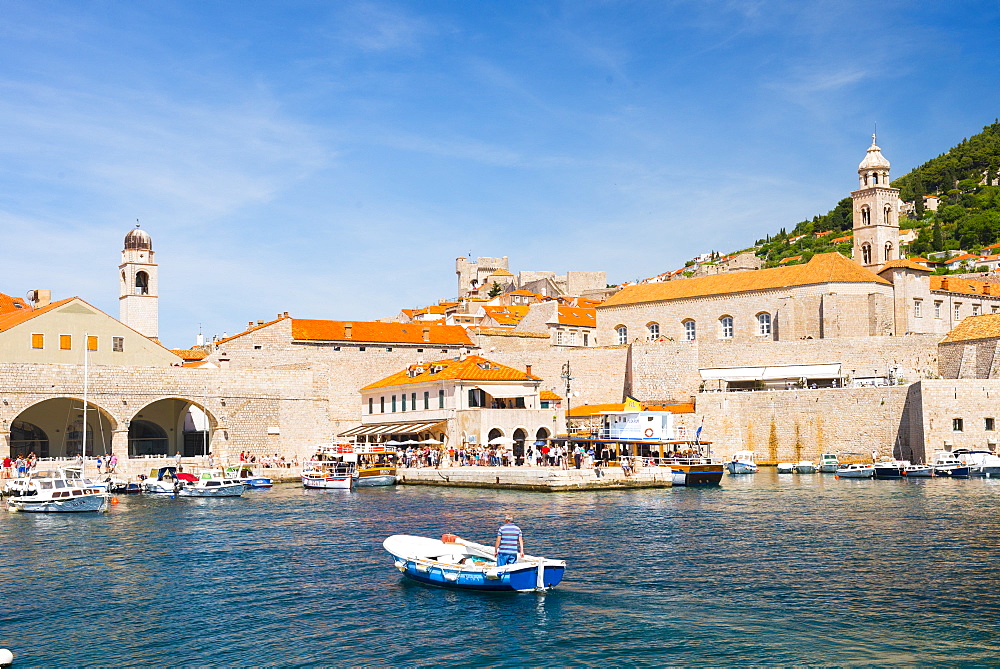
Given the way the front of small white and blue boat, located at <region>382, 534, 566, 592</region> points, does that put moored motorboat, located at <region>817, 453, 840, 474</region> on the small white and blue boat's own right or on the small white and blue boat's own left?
on the small white and blue boat's own right

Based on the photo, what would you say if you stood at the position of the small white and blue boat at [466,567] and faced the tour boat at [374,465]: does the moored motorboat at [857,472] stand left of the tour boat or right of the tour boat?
right

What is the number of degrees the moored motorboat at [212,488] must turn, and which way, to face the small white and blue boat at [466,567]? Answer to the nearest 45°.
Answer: approximately 90° to its right

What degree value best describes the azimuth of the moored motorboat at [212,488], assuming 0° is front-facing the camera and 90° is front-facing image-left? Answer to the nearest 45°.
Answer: approximately 270°

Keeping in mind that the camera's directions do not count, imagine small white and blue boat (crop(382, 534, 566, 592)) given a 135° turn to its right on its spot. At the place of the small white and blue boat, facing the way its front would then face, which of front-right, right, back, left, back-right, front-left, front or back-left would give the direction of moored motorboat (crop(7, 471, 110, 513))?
back-left

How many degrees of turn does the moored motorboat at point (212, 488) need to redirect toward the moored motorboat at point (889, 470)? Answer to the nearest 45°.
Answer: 0° — it already faces it

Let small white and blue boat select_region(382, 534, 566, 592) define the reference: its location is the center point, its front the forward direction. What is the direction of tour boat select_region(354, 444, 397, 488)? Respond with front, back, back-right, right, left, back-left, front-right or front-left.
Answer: front-right

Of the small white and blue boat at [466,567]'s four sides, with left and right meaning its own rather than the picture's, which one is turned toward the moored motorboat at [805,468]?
right

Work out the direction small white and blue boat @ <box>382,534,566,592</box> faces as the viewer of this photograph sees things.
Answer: facing away from the viewer and to the left of the viewer

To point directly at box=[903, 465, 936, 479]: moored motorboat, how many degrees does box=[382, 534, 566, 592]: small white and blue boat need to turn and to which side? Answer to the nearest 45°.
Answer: approximately 90° to its right
